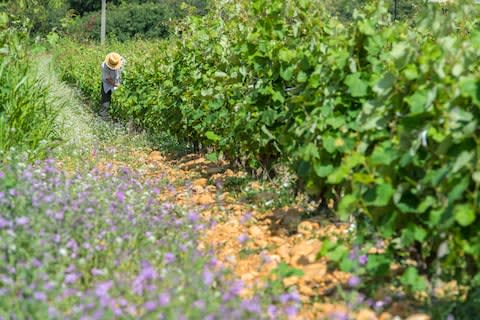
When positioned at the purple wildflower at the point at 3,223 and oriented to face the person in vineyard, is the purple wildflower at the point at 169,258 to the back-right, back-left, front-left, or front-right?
back-right

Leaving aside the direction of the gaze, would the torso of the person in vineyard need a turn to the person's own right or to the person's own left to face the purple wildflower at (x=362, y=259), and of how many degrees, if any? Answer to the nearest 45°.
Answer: approximately 45° to the person's own right

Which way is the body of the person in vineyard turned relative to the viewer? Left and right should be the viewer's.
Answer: facing the viewer and to the right of the viewer

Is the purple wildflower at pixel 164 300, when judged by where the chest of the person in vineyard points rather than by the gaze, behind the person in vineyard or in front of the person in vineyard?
in front

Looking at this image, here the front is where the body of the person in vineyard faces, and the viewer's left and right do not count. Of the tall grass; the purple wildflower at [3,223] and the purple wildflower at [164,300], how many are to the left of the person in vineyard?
0

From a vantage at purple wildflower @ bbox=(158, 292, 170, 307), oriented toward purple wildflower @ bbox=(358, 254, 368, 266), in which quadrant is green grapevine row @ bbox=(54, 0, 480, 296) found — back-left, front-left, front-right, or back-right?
front-left

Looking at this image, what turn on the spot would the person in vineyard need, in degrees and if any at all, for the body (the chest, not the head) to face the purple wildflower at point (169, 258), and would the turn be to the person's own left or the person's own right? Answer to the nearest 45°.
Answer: approximately 45° to the person's own right

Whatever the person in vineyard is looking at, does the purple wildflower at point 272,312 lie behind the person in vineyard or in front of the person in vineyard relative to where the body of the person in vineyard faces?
in front

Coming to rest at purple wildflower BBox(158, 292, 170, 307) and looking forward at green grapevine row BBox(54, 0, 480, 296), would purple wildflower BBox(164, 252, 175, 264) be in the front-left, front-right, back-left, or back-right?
front-left

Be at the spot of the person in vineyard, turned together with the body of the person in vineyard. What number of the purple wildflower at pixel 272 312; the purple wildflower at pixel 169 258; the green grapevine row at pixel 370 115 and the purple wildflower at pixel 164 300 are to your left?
0

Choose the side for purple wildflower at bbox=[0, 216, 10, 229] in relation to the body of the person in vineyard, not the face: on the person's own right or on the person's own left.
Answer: on the person's own right

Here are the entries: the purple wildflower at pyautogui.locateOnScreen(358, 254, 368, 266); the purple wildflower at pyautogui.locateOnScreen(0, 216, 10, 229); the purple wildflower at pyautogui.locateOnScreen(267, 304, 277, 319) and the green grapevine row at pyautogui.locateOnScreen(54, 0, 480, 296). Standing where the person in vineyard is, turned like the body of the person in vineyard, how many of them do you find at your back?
0

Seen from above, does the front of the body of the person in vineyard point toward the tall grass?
no

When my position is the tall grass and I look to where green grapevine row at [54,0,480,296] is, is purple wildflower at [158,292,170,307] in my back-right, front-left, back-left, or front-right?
front-right
